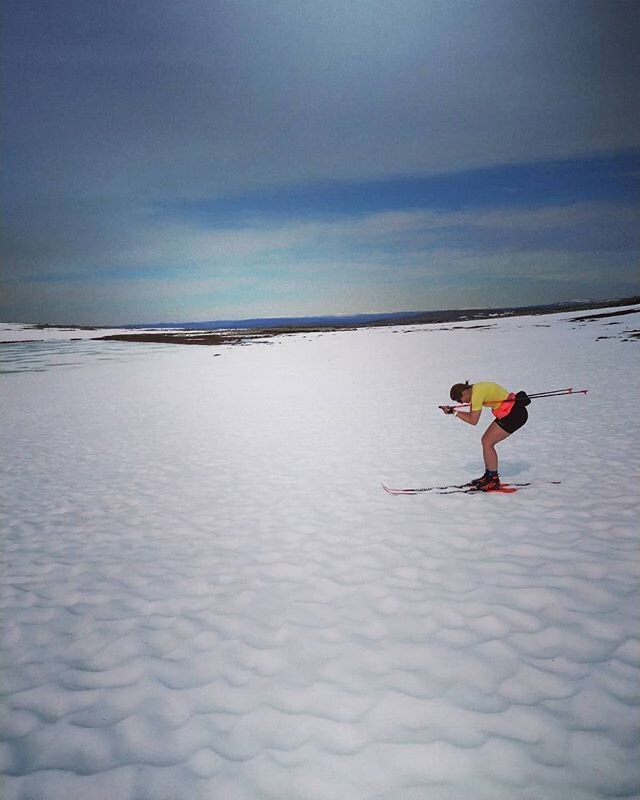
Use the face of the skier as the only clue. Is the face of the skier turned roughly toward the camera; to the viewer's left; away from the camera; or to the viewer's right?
to the viewer's left

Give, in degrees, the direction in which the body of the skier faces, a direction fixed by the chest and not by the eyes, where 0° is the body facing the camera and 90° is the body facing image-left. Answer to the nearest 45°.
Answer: approximately 90°
